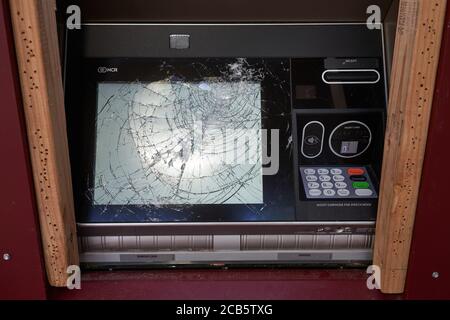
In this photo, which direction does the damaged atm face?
toward the camera
